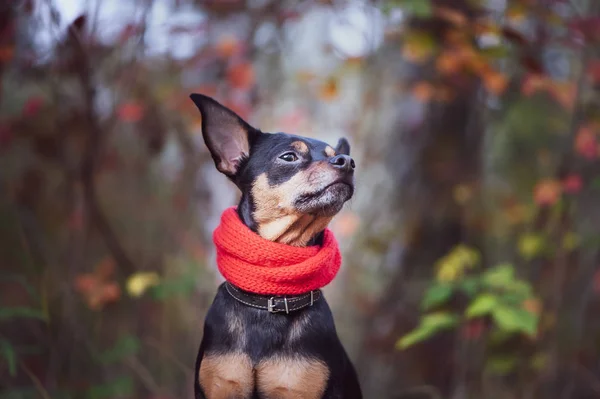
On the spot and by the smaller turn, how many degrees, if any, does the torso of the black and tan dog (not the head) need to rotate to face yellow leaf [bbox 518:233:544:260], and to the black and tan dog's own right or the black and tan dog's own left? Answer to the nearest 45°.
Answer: approximately 135° to the black and tan dog's own left

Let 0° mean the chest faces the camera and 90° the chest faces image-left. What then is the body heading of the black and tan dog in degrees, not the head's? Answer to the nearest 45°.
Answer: approximately 0°

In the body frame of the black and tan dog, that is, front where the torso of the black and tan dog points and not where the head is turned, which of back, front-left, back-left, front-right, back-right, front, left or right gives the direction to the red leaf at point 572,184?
back-left

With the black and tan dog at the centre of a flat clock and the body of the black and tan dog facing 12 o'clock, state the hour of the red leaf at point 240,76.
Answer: The red leaf is roughly at 6 o'clock from the black and tan dog.

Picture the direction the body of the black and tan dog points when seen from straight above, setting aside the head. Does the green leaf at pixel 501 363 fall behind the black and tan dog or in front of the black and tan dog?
behind

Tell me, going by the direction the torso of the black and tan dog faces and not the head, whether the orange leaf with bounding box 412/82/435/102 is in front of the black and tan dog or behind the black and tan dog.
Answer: behind
